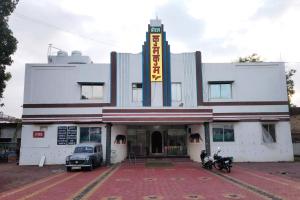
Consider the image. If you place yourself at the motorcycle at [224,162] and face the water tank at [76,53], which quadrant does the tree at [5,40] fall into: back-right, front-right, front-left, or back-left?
front-left

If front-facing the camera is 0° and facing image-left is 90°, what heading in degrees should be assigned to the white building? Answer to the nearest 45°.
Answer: approximately 0°
